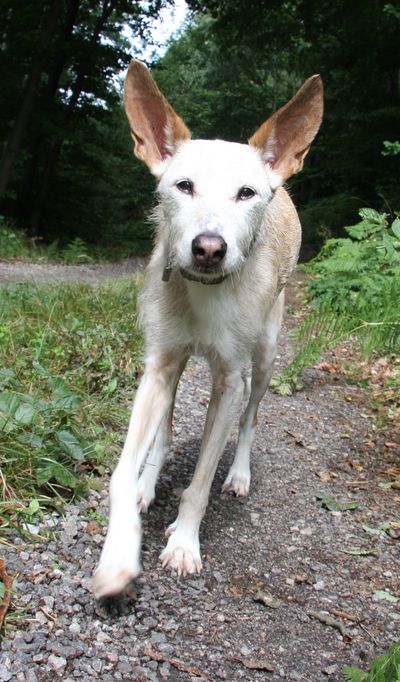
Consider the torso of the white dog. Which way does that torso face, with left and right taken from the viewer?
facing the viewer

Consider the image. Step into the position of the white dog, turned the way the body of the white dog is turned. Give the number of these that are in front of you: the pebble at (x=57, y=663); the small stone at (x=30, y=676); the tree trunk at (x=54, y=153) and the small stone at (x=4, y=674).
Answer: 3

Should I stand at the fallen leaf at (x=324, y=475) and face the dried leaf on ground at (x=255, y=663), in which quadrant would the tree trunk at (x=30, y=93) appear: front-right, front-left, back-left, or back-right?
back-right

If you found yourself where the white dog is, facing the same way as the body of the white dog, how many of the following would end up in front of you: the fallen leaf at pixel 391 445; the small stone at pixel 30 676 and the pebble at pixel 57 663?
2

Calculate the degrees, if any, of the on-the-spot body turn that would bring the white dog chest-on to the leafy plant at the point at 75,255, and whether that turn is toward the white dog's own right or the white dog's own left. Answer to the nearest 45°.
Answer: approximately 180°

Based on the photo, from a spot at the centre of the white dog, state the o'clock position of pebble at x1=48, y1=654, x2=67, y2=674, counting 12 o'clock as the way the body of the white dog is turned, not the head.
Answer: The pebble is roughly at 12 o'clock from the white dog.

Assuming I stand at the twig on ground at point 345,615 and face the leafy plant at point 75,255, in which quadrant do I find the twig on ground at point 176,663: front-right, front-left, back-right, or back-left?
back-left

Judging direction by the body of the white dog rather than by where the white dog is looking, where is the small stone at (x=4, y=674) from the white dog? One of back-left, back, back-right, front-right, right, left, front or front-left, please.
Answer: front

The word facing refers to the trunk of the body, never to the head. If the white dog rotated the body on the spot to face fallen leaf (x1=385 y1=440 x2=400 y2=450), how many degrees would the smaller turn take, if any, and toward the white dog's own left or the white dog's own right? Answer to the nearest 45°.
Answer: approximately 135° to the white dog's own left

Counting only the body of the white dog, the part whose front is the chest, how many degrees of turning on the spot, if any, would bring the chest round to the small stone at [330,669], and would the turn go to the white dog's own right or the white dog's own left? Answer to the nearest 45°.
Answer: approximately 45° to the white dog's own left

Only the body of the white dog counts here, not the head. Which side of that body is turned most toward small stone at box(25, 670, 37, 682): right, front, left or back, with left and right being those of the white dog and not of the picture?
front

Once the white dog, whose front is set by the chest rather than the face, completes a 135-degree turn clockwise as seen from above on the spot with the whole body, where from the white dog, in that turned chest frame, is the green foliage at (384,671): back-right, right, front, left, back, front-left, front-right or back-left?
back

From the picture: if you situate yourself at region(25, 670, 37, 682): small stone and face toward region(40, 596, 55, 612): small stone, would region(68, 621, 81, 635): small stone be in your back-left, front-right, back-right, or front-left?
front-right
